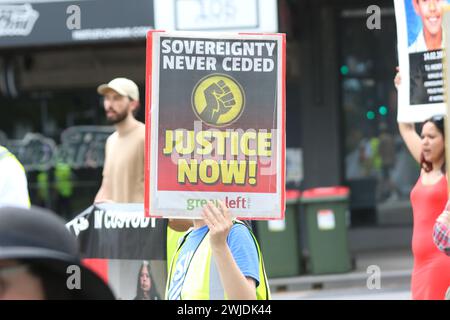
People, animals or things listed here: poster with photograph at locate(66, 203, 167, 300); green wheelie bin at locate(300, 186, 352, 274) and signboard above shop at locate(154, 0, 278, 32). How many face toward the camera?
3

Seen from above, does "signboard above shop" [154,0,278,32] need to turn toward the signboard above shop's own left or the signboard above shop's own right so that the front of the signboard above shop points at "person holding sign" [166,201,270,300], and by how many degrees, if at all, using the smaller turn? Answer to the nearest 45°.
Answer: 0° — it already faces them

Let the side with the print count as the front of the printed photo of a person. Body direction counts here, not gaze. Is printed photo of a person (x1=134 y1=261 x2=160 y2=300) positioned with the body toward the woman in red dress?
no

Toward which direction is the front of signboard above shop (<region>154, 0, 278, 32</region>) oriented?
toward the camera

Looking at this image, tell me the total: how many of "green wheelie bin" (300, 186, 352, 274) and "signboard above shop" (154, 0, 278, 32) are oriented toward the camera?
2

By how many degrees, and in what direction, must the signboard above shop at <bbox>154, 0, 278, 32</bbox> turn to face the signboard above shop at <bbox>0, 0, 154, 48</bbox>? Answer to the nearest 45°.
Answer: approximately 135° to its right

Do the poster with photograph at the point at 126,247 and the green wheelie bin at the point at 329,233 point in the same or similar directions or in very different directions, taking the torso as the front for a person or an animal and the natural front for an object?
same or similar directions

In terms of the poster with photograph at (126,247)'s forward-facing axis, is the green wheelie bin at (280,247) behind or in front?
behind

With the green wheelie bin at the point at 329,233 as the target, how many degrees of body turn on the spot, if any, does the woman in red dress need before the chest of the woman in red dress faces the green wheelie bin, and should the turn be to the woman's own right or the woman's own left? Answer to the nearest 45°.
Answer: approximately 135° to the woman's own right

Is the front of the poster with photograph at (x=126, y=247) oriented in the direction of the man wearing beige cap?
no

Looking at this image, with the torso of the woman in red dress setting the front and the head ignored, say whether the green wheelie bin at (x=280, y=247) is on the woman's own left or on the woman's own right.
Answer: on the woman's own right

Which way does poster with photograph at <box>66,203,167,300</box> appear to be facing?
toward the camera

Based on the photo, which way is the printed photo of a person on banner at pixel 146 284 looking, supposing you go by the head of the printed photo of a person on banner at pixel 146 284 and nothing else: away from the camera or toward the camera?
toward the camera
